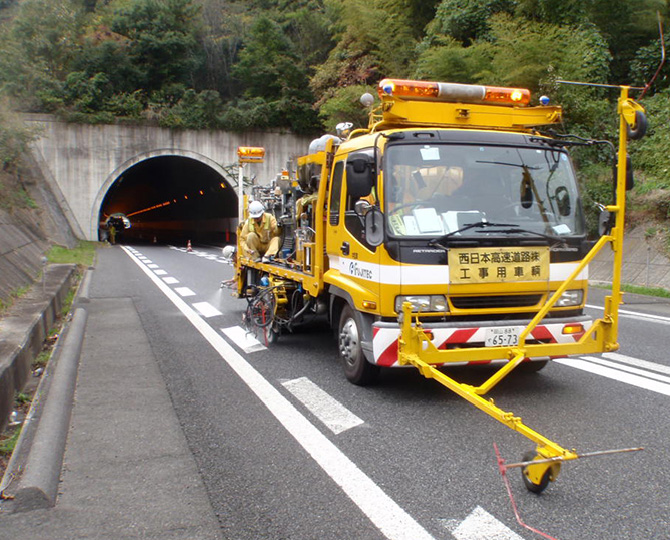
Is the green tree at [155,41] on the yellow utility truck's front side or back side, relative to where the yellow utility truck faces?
on the back side

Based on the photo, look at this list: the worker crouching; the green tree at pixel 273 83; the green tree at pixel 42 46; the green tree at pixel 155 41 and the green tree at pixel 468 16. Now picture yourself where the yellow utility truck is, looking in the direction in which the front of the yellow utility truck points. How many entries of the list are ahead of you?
0

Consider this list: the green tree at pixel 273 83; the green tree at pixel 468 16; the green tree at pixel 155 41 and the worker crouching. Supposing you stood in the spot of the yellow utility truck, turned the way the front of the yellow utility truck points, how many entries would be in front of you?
0

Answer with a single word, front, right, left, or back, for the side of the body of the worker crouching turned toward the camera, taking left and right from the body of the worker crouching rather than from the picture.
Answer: front

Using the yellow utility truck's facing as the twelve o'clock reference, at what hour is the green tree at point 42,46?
The green tree is roughly at 6 o'clock from the yellow utility truck.

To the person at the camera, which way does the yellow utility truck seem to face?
facing the viewer and to the right of the viewer

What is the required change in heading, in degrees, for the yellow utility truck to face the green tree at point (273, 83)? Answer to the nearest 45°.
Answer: approximately 135° to its left

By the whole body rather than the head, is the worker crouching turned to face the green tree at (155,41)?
no

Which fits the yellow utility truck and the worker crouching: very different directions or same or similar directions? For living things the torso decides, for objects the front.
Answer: same or similar directions

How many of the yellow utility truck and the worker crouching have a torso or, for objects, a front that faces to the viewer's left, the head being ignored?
0

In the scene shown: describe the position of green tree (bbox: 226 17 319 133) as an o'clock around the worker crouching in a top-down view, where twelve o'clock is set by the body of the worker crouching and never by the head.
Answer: The green tree is roughly at 6 o'clock from the worker crouching.
